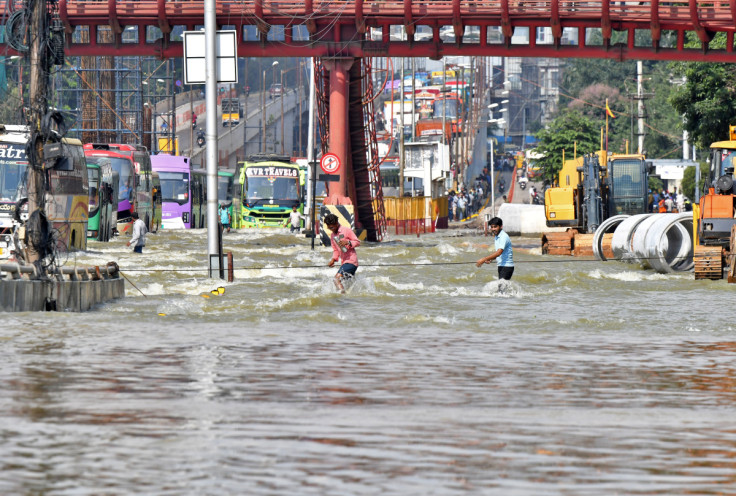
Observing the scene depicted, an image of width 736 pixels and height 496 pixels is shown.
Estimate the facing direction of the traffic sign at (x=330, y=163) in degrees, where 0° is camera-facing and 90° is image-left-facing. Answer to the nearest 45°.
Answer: approximately 0°

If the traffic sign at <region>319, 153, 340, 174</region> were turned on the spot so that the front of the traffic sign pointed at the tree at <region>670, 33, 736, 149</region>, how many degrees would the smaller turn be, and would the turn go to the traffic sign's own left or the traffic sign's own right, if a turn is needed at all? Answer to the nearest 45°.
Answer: approximately 135° to the traffic sign's own left

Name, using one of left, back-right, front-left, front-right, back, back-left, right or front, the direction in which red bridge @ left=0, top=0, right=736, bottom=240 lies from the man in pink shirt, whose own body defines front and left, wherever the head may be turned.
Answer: back-right

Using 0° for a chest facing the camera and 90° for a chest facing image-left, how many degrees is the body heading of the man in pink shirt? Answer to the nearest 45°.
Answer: approximately 45°

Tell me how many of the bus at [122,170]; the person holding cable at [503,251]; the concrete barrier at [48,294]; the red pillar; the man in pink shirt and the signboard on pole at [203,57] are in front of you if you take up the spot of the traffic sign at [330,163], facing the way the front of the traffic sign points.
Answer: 4

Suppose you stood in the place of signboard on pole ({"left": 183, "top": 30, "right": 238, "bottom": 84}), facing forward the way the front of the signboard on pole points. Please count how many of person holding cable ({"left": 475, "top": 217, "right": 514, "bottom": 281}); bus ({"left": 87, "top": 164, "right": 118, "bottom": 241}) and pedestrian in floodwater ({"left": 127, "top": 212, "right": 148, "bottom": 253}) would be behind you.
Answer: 2

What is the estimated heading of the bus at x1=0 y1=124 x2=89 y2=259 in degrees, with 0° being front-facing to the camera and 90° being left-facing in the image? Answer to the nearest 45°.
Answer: approximately 0°

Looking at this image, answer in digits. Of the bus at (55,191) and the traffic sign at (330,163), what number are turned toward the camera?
2

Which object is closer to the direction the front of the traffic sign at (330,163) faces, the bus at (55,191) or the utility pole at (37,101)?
the utility pole

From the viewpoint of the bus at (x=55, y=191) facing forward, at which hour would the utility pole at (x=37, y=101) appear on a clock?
The utility pole is roughly at 12 o'clock from the bus.
